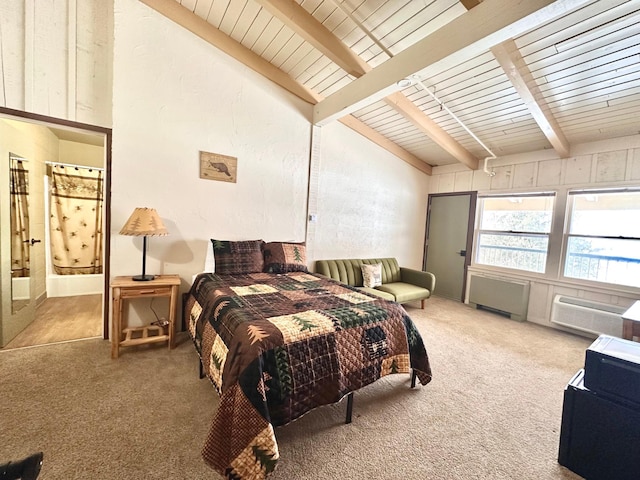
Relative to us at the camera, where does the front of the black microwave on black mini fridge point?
facing the viewer and to the left of the viewer

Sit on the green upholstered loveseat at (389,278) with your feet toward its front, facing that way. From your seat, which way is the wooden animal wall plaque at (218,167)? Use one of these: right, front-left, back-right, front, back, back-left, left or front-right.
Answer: right

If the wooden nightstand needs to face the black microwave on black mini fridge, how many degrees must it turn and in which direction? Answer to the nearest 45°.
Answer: approximately 45° to its left

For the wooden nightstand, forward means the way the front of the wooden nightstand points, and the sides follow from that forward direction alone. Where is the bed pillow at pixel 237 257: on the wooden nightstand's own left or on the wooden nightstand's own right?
on the wooden nightstand's own left

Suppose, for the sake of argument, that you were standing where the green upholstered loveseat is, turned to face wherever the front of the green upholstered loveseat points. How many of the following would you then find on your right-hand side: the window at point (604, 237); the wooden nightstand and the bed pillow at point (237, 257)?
2

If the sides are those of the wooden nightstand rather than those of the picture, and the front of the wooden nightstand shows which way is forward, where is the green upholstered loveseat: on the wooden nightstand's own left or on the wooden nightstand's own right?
on the wooden nightstand's own left

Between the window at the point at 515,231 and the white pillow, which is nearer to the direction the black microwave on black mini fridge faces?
the white pillow

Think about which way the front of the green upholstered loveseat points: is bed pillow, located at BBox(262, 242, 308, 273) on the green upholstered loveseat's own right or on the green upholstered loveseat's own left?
on the green upholstered loveseat's own right

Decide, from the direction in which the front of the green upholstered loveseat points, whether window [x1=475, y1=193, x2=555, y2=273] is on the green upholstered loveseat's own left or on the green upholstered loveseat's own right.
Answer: on the green upholstered loveseat's own left

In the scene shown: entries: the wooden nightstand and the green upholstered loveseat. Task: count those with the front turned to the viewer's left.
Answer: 0

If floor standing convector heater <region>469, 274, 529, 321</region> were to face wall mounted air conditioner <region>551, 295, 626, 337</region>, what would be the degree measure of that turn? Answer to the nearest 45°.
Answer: approximately 135° to its left

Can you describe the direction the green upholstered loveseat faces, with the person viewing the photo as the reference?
facing the viewer and to the right of the viewer

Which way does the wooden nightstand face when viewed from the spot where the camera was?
facing the viewer
